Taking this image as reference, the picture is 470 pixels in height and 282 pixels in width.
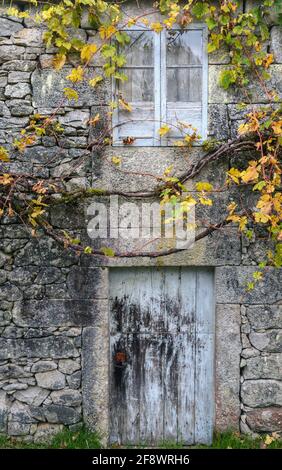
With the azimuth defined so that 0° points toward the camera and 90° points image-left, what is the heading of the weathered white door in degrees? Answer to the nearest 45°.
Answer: approximately 0°
